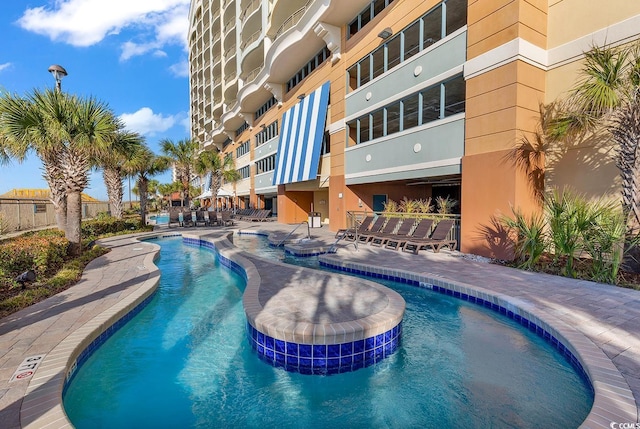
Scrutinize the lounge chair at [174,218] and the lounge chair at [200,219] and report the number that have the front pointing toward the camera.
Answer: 2

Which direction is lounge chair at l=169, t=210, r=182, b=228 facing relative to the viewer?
toward the camera

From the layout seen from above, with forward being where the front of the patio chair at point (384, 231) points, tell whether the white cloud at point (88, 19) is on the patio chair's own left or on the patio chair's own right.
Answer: on the patio chair's own right

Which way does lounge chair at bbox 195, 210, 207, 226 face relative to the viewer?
toward the camera

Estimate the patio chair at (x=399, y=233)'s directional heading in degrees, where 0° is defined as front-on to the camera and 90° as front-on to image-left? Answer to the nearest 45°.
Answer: approximately 45°

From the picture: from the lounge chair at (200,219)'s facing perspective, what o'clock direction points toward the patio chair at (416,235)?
The patio chair is roughly at 11 o'clock from the lounge chair.

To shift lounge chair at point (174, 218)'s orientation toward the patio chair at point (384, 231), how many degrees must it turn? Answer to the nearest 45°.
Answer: approximately 45° to its left

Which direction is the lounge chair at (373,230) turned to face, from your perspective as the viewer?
facing the viewer and to the left of the viewer

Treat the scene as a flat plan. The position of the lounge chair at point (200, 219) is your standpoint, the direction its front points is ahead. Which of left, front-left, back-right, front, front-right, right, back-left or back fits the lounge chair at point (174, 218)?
right

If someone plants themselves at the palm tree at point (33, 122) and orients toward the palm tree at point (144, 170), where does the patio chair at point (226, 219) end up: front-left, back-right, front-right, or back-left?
front-right
